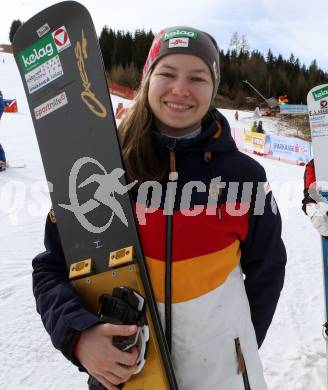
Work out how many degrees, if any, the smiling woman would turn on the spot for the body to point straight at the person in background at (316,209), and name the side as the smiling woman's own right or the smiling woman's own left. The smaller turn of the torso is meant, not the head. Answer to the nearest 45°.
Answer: approximately 135° to the smiling woman's own left

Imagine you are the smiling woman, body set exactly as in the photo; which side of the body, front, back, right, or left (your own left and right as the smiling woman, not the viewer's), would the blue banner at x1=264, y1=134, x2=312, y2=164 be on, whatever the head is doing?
back

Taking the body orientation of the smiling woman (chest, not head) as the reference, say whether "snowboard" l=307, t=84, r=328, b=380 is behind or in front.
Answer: behind

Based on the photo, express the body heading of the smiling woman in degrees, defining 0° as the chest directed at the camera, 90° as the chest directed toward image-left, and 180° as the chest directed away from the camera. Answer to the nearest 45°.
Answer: approximately 0°
